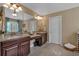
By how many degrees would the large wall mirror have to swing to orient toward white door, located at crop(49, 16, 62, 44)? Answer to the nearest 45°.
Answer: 0° — it already faces it

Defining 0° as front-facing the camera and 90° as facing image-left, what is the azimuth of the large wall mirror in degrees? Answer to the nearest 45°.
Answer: approximately 315°

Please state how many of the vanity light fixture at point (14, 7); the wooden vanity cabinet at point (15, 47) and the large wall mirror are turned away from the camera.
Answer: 0

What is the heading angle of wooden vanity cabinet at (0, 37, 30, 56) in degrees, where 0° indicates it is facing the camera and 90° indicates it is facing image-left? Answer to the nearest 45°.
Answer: approximately 315°
